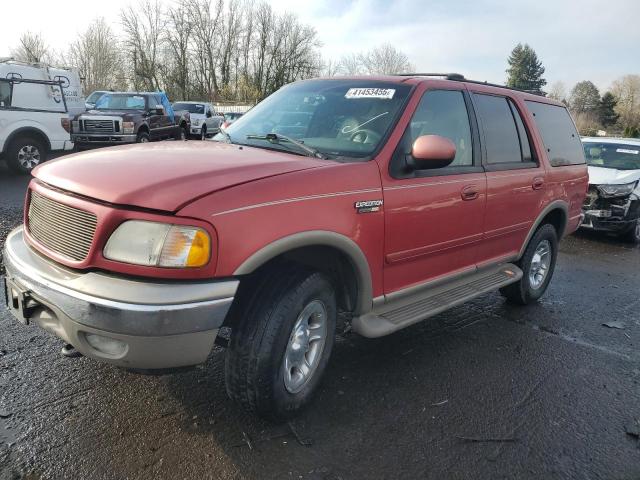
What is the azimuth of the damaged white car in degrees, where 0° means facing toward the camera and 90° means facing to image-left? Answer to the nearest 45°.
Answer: approximately 45°

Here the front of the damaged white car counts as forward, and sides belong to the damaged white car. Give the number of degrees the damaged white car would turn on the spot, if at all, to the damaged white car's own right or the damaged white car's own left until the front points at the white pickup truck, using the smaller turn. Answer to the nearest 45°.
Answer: approximately 45° to the damaged white car's own right

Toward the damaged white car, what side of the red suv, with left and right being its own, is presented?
back

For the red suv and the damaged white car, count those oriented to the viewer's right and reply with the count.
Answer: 0

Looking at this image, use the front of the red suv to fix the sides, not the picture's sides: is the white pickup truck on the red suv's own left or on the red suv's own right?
on the red suv's own right

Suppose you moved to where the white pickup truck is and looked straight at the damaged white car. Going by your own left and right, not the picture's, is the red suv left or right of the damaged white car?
right
